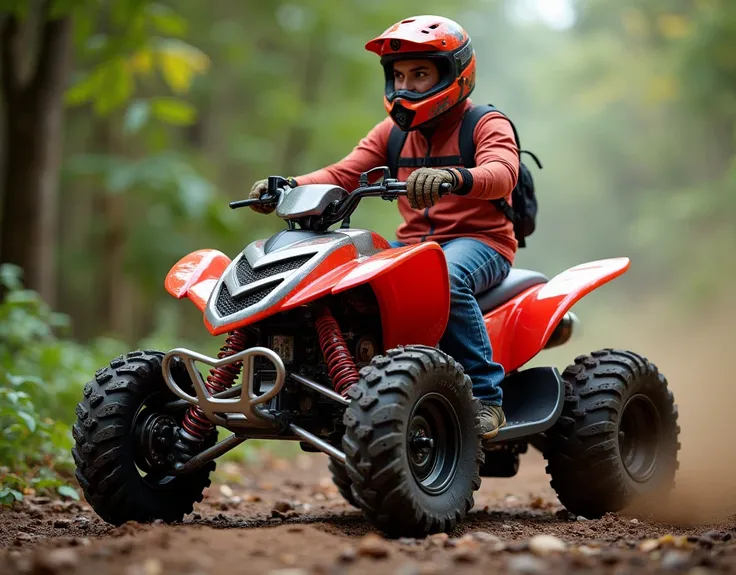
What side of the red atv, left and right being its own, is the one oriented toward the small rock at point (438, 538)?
left

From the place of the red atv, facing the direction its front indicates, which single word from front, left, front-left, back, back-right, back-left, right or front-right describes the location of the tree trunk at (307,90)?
back-right

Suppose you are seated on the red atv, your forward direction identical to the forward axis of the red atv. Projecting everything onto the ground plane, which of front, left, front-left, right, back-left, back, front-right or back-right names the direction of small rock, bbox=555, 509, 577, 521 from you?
back

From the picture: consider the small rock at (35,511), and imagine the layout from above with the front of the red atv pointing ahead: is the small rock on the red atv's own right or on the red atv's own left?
on the red atv's own right

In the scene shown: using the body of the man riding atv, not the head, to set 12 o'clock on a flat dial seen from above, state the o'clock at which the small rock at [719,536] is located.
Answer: The small rock is roughly at 9 o'clock from the man riding atv.

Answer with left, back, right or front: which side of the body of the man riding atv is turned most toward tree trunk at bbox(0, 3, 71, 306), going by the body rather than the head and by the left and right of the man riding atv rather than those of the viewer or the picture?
right

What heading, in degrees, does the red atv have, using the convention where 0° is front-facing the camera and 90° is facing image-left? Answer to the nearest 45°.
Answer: approximately 45°

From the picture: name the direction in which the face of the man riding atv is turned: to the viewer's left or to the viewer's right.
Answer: to the viewer's left

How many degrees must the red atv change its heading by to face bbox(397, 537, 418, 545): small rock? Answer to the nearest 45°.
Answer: approximately 90° to its left

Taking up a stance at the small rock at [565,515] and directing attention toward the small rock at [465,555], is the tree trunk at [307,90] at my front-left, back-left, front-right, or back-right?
back-right

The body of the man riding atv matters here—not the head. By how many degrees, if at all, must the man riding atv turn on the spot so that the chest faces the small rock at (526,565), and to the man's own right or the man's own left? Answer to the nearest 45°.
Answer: approximately 45° to the man's own left
